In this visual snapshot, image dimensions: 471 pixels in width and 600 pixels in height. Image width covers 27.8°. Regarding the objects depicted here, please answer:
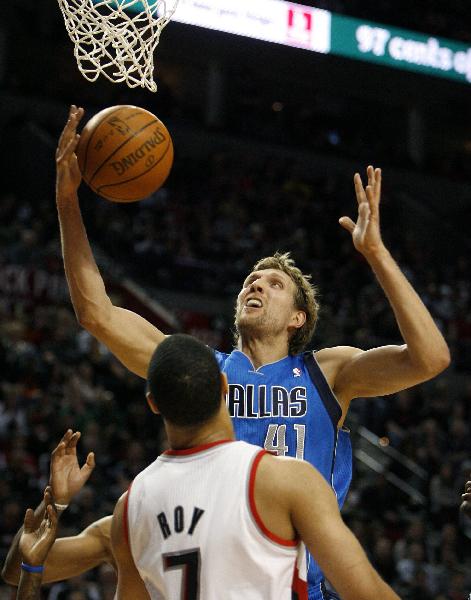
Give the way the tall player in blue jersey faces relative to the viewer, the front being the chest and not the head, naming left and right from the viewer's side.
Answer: facing the viewer and to the left of the viewer

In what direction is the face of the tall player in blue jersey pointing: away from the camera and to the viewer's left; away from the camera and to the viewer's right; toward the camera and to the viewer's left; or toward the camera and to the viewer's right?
toward the camera and to the viewer's left
